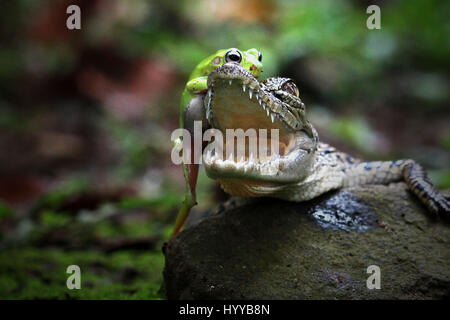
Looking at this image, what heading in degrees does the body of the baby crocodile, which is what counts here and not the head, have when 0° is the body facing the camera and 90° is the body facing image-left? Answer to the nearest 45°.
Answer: approximately 45°
